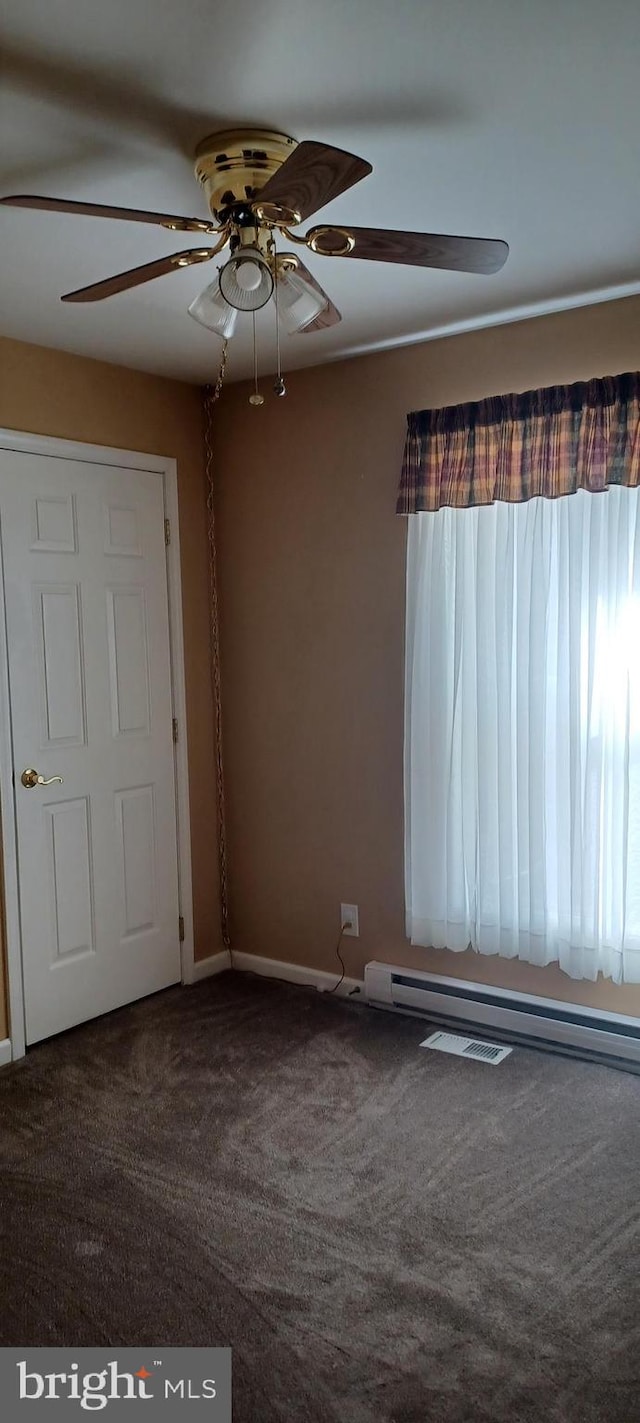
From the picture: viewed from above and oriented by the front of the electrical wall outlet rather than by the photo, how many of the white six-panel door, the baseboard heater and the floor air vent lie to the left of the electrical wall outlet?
2

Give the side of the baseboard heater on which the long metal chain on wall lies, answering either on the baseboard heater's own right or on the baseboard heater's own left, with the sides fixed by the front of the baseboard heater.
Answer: on the baseboard heater's own right

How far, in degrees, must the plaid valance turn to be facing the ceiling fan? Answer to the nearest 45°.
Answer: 0° — it already faces it

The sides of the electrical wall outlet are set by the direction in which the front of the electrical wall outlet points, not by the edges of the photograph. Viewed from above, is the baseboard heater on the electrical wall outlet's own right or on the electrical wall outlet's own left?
on the electrical wall outlet's own left

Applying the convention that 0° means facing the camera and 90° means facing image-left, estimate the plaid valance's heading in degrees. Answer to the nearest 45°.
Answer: approximately 45°
